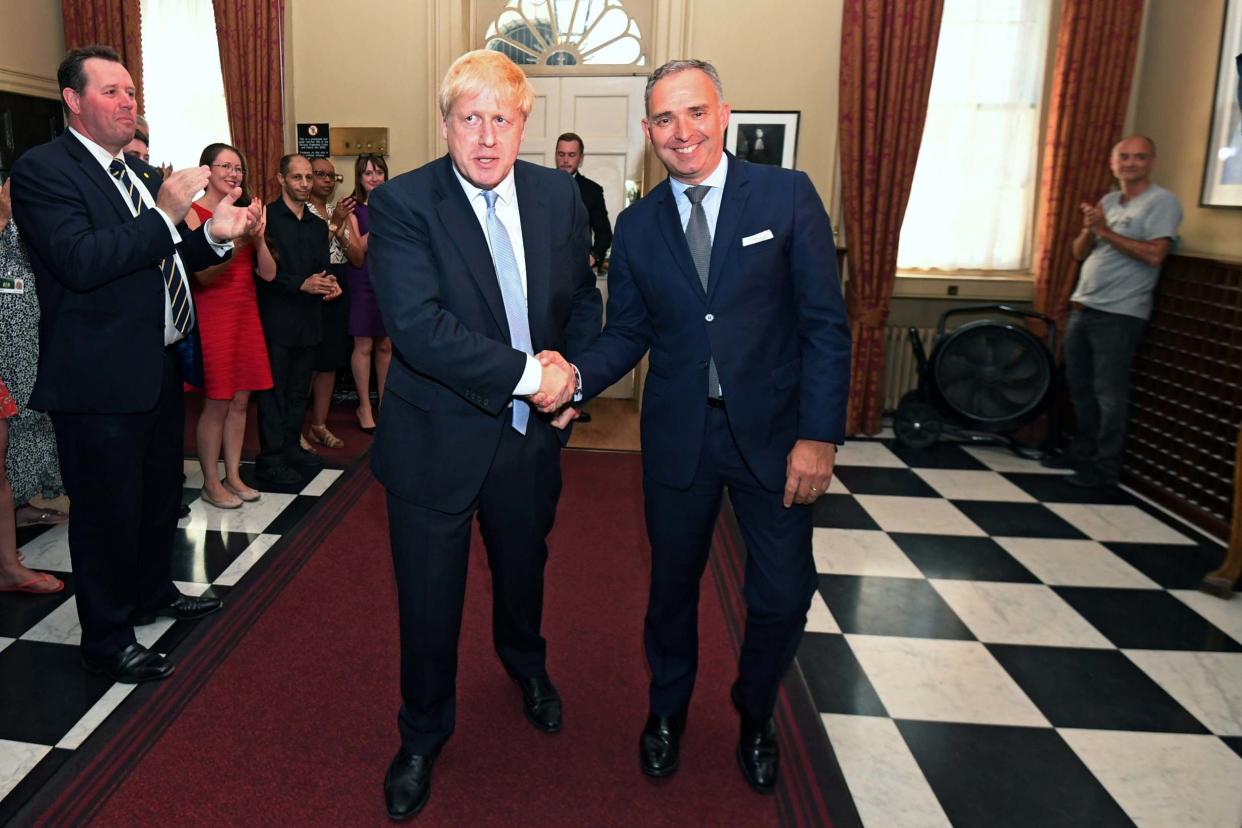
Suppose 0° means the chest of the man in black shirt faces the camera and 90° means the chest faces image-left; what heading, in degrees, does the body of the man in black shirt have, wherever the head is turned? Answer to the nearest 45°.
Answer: approximately 315°

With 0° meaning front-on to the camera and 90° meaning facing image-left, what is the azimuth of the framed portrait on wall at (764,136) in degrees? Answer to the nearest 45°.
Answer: approximately 0°

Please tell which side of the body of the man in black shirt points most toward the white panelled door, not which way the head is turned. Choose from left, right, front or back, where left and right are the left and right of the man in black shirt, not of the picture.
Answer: left

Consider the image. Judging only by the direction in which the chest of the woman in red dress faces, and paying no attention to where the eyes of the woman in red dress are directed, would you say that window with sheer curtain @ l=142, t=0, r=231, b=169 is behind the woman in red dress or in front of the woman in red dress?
behind

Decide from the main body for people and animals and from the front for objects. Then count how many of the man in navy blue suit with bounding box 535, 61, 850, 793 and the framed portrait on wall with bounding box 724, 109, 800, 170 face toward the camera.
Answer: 2

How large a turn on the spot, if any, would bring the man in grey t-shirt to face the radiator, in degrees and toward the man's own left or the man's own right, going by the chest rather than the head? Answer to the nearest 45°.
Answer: approximately 90° to the man's own right

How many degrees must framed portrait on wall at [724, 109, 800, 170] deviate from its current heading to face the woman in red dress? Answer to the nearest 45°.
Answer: approximately 45° to its right

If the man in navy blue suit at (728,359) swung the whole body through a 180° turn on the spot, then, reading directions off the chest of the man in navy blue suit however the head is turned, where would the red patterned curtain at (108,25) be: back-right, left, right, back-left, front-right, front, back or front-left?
front-left

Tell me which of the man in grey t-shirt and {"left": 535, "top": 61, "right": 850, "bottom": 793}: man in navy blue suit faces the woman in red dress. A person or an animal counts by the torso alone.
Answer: the man in grey t-shirt

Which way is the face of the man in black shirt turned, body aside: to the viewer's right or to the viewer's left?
to the viewer's right

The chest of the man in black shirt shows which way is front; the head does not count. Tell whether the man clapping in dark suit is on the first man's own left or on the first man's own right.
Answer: on the first man's own right
